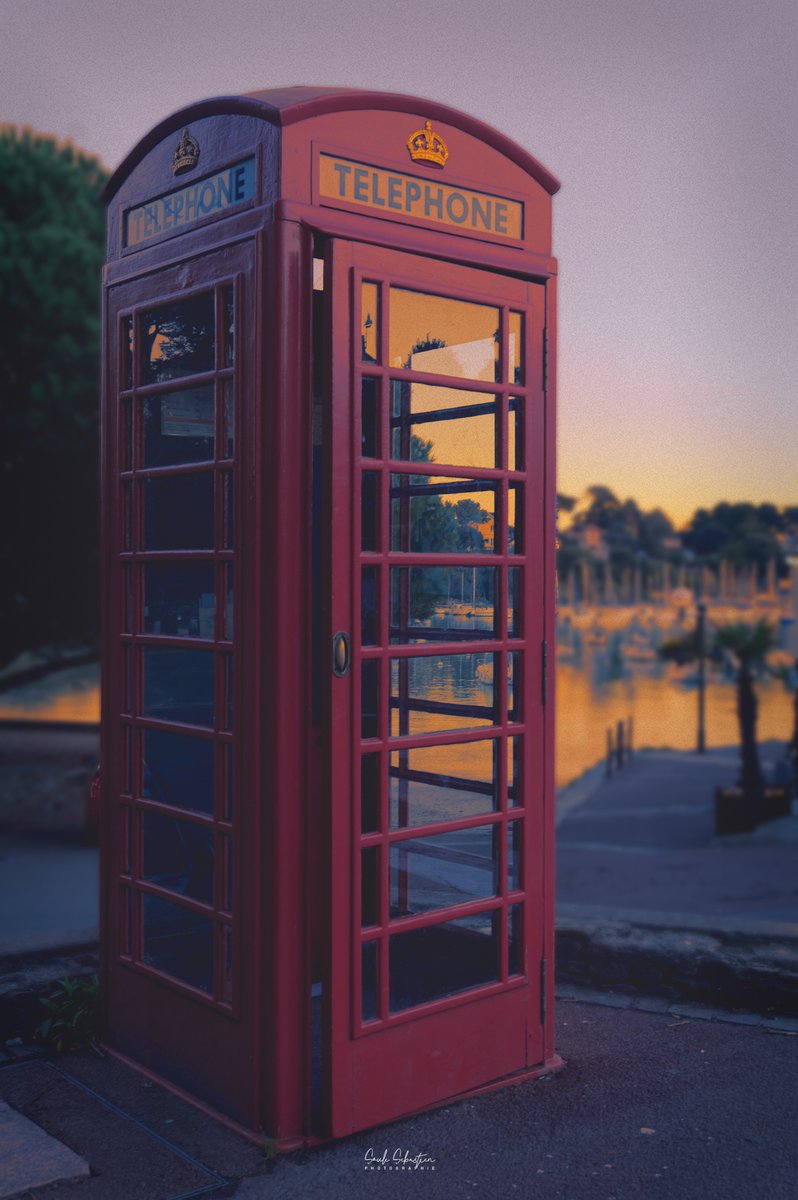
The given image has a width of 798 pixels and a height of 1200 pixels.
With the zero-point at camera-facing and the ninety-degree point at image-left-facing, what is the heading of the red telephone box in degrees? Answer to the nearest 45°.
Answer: approximately 315°

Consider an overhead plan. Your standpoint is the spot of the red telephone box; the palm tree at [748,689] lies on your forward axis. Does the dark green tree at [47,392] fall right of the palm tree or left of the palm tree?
left

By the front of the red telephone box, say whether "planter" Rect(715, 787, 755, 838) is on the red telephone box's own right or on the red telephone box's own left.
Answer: on the red telephone box's own left

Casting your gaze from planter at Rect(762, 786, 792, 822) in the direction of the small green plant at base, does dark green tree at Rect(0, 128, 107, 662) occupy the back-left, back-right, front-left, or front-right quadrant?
front-right

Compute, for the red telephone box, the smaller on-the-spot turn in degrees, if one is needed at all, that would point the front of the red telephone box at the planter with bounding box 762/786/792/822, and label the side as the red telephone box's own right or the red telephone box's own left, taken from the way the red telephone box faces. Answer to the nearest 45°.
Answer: approximately 90° to the red telephone box's own left

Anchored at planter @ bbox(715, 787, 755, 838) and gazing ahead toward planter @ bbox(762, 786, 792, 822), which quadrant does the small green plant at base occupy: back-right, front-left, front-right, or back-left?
back-right

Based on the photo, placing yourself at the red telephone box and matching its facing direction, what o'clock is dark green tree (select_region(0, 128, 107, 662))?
The dark green tree is roughly at 7 o'clock from the red telephone box.

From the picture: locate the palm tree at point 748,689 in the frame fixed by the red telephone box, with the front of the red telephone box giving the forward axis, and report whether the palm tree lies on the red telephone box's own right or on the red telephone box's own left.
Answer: on the red telephone box's own left
